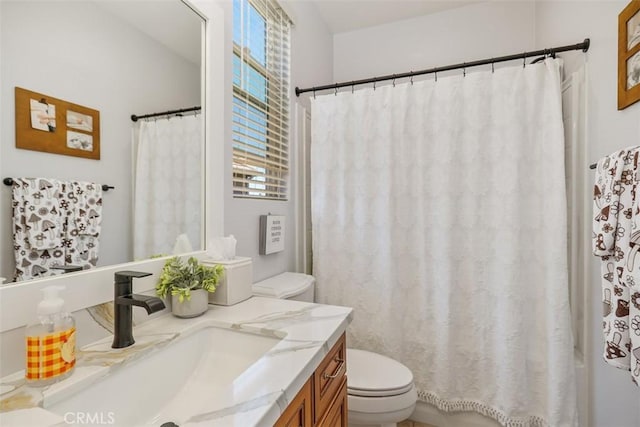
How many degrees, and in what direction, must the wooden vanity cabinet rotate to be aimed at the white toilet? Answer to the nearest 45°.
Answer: approximately 45° to its left

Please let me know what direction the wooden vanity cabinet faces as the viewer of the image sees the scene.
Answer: facing to the right of the viewer

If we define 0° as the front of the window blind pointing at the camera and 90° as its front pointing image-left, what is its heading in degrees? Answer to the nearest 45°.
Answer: approximately 315°

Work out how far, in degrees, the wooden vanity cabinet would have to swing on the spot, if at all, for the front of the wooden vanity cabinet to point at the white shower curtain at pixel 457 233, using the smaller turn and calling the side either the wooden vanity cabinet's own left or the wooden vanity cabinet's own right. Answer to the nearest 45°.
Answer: approximately 45° to the wooden vanity cabinet's own left

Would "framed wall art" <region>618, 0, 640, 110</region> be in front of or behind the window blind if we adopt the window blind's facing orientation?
in front
